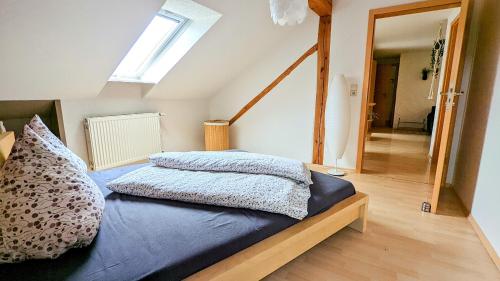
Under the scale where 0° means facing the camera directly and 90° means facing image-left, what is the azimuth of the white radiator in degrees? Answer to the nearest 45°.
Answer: approximately 315°
